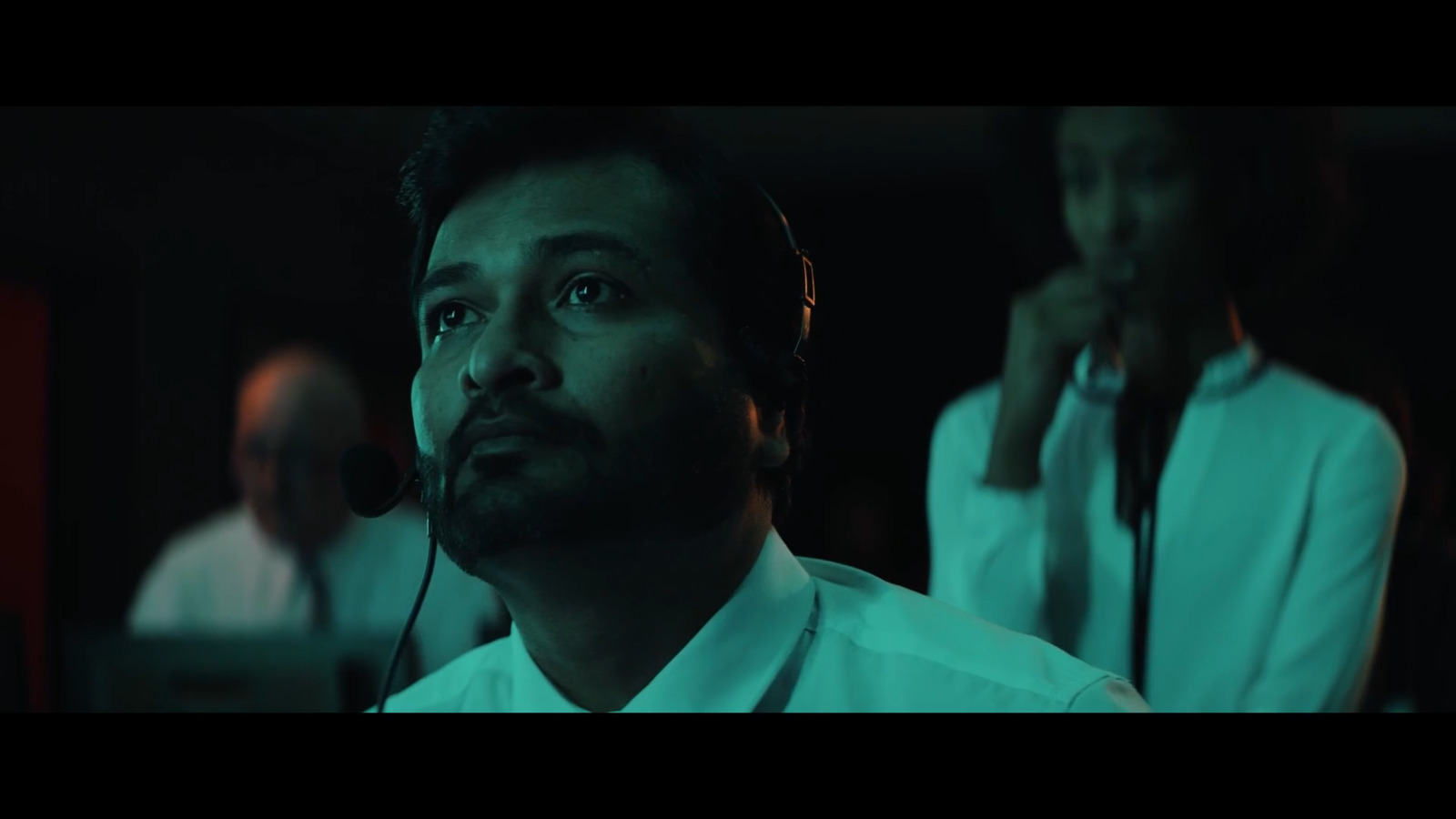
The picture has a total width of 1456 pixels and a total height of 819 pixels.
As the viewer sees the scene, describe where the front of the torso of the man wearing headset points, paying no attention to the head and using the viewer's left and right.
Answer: facing the viewer and to the left of the viewer

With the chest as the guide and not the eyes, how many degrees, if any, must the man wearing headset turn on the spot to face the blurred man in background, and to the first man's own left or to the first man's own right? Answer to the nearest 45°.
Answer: approximately 90° to the first man's own right

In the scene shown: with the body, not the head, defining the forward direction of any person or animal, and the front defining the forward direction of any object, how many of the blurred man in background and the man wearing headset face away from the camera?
0

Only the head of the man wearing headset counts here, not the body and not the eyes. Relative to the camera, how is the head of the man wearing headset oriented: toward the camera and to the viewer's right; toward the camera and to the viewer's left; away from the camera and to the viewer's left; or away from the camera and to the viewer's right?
toward the camera and to the viewer's left

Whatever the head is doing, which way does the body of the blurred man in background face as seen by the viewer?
toward the camera
